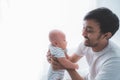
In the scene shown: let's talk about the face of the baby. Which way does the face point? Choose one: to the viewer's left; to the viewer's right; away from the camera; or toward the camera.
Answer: to the viewer's right

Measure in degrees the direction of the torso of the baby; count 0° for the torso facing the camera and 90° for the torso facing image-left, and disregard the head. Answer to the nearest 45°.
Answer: approximately 270°

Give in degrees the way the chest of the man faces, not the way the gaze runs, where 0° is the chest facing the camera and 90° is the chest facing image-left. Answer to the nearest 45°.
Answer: approximately 45°
